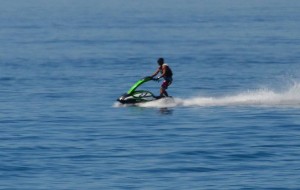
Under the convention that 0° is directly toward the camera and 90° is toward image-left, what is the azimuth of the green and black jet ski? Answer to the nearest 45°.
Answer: approximately 90°
